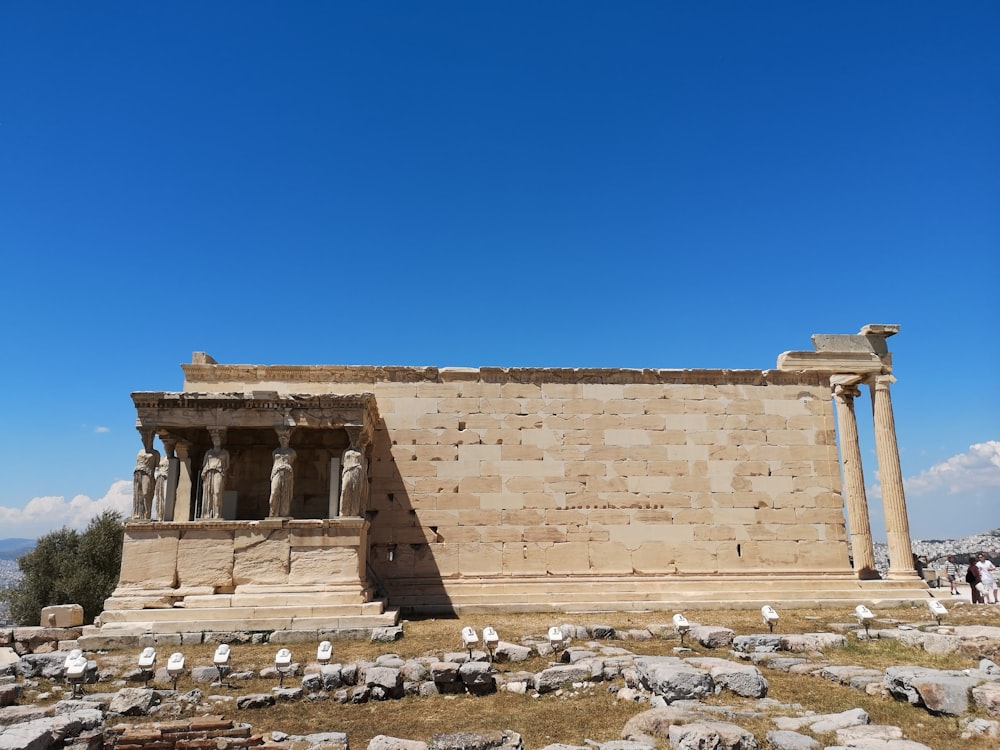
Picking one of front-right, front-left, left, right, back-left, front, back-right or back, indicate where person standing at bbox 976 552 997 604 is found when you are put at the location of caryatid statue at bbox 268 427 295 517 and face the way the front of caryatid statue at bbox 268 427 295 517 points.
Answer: left

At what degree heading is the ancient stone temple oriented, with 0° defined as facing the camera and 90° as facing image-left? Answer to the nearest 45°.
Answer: approximately 270°

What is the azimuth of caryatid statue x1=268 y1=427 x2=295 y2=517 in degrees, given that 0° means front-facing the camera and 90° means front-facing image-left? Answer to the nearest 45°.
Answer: approximately 0°

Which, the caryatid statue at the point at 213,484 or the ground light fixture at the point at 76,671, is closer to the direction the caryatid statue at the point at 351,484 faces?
the ground light fixture

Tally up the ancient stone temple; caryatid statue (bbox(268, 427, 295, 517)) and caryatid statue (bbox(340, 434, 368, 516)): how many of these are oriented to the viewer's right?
1

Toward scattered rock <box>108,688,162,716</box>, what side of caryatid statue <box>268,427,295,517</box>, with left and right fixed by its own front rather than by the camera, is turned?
front

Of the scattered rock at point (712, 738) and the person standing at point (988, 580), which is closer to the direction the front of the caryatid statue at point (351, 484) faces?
the scattered rock

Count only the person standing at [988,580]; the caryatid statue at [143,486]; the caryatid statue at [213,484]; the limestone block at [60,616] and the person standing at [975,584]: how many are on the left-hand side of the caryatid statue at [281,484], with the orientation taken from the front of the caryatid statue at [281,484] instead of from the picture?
2

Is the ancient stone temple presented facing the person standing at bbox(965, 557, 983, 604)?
yes

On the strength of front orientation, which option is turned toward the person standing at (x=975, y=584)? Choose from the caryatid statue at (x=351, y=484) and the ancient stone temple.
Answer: the ancient stone temple

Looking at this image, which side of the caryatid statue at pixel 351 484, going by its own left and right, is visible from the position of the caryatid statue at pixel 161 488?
right
